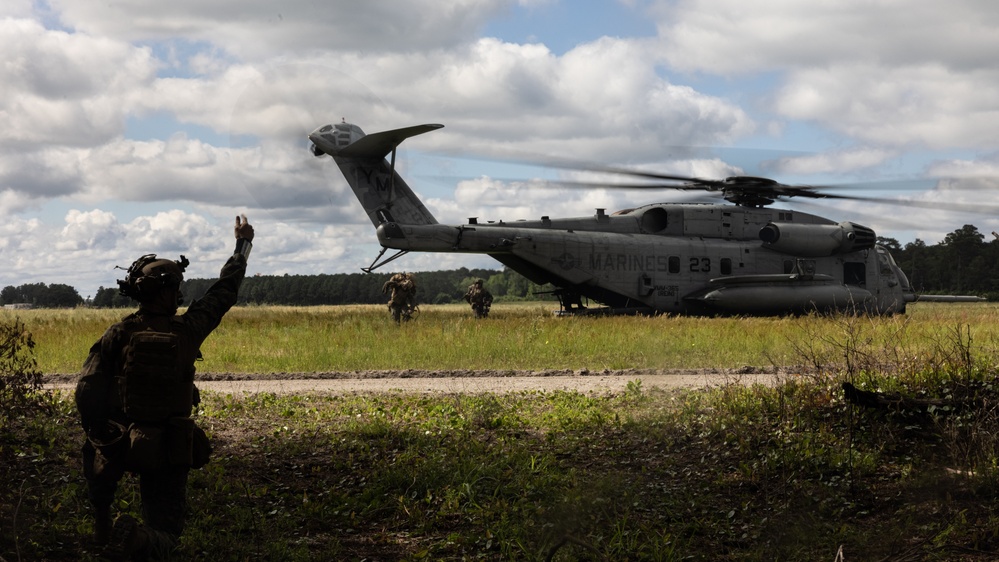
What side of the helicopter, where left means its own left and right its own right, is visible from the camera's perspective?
right

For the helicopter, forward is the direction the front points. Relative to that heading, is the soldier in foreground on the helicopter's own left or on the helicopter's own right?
on the helicopter's own right

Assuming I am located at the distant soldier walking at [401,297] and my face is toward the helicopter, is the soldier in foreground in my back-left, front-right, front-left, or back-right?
back-right

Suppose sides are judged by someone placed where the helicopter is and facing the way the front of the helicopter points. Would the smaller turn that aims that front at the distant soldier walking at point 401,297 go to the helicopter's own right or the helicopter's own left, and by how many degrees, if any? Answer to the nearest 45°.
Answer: approximately 135° to the helicopter's own right
